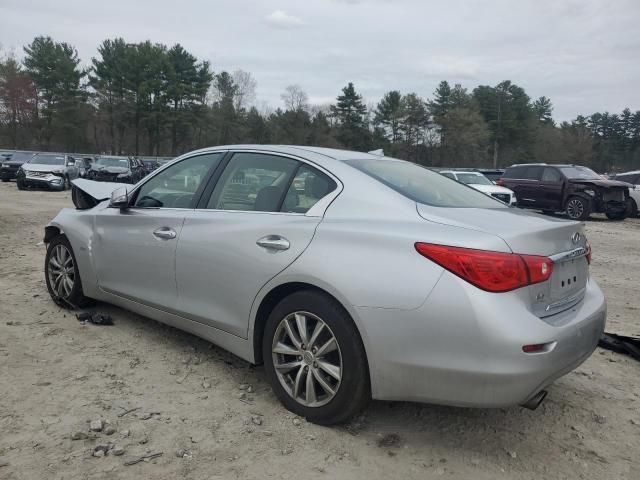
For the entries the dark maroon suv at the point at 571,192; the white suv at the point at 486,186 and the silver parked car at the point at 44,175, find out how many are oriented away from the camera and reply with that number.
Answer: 0

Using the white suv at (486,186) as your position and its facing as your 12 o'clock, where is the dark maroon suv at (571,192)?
The dark maroon suv is roughly at 10 o'clock from the white suv.

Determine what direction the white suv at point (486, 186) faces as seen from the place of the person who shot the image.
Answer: facing the viewer and to the right of the viewer

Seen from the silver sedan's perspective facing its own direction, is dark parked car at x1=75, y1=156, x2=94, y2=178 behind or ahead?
ahead

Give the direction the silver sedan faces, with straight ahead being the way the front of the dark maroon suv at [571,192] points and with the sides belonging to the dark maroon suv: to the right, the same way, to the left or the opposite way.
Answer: the opposite way

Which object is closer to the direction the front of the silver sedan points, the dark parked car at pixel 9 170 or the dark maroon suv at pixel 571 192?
the dark parked car

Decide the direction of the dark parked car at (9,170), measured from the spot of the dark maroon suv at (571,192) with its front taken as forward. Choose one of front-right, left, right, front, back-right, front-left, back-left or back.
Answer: back-right

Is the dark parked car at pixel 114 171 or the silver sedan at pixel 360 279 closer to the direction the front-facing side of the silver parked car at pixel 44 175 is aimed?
the silver sedan

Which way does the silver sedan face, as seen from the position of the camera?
facing away from the viewer and to the left of the viewer

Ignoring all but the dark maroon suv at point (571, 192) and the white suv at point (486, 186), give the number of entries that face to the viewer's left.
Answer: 0

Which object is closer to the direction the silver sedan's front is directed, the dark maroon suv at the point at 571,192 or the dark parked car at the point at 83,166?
the dark parked car
